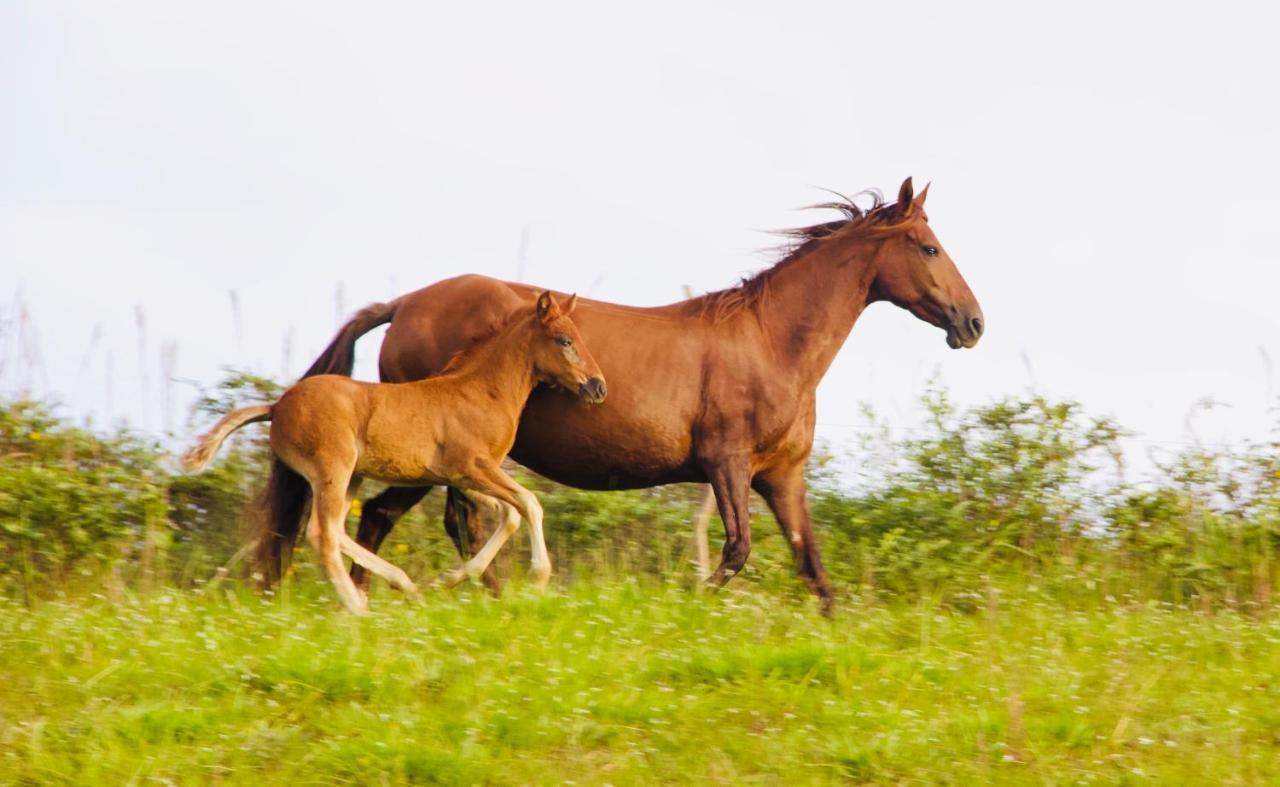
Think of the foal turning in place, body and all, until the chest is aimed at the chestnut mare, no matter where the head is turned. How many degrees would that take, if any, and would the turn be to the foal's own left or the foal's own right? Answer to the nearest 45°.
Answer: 0° — it already faces it

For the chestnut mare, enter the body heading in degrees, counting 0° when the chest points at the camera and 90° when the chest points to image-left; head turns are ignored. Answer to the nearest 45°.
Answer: approximately 270°

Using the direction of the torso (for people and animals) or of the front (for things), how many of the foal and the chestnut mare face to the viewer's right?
2

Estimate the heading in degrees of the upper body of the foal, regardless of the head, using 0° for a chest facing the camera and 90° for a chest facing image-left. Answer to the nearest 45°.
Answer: approximately 270°
